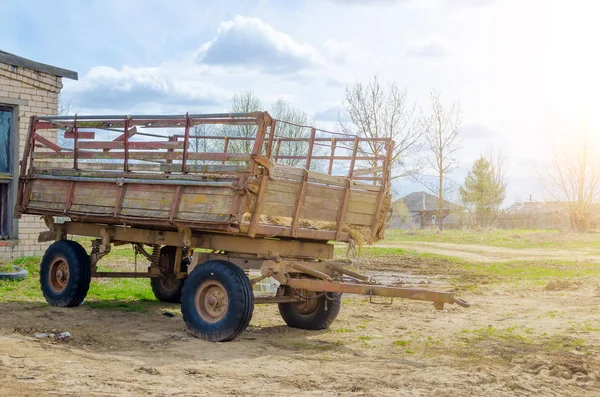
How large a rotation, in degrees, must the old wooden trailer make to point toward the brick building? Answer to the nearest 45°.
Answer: approximately 180°

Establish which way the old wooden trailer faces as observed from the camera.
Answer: facing the viewer and to the right of the viewer
